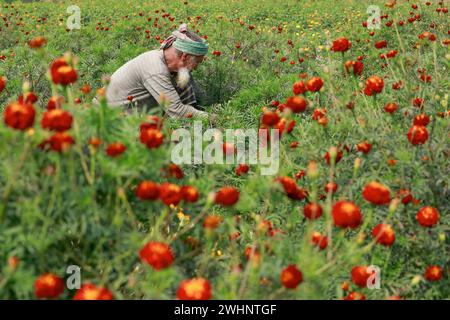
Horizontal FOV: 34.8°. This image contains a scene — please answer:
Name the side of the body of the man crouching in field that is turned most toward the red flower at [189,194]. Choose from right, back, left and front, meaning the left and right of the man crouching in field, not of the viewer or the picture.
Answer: right

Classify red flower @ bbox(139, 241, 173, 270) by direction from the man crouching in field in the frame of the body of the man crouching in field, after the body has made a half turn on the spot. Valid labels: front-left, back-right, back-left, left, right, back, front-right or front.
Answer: left

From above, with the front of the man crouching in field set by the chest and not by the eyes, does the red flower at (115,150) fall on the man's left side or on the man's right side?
on the man's right side

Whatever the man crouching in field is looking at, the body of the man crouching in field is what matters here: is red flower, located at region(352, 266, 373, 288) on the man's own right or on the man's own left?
on the man's own right

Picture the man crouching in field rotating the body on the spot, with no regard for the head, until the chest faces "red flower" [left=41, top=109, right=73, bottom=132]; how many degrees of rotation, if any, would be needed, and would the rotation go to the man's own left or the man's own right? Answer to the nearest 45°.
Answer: approximately 90° to the man's own right

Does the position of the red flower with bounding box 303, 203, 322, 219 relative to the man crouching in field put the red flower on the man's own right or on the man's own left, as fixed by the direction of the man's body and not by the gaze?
on the man's own right

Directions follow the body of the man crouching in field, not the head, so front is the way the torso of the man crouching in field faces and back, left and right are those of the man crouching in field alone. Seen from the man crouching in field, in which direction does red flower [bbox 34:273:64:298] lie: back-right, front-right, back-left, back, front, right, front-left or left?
right

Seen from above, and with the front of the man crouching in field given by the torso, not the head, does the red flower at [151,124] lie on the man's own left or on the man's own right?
on the man's own right

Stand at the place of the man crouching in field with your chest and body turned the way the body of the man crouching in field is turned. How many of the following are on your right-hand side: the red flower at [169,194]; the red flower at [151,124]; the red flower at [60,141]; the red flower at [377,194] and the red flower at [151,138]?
5

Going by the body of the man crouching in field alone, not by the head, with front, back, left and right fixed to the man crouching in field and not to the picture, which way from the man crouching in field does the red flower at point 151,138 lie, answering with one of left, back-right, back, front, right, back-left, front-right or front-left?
right

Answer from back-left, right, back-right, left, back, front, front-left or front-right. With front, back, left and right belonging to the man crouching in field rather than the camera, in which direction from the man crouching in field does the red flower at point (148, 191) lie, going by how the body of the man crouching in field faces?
right

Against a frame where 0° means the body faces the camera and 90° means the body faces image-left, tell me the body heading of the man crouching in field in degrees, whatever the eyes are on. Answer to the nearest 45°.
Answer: approximately 270°

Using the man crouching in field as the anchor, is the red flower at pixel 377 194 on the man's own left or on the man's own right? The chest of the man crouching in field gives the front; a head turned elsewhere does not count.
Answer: on the man's own right

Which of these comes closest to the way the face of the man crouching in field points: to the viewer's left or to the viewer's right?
to the viewer's right
